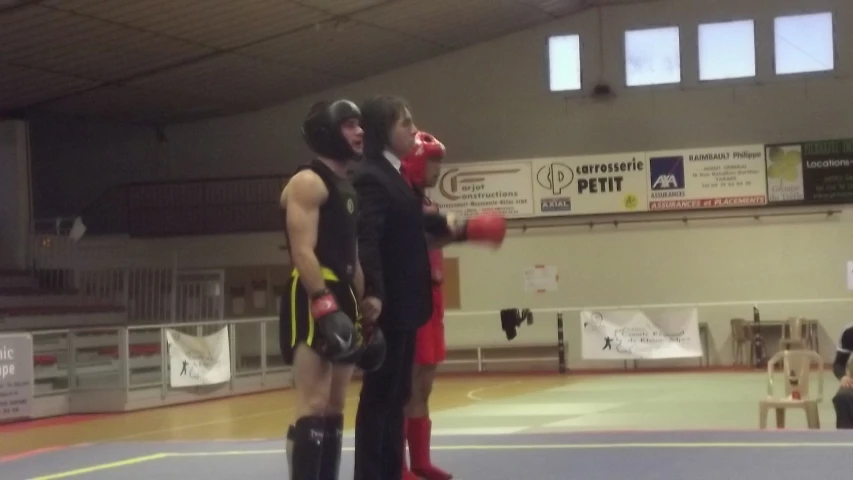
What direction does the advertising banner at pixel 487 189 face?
toward the camera

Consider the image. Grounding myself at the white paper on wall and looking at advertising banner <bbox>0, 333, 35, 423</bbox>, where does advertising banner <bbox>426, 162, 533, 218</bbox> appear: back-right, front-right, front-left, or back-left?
front-right

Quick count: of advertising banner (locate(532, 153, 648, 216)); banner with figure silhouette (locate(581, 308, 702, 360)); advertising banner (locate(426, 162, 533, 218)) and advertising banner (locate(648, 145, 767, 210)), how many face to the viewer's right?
0

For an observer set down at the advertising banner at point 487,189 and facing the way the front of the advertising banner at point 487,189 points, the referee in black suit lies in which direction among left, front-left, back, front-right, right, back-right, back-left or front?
front

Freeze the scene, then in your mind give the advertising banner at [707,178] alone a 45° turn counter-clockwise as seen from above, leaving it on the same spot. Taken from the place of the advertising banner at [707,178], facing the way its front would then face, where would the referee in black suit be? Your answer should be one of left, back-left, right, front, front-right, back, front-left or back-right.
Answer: front-right

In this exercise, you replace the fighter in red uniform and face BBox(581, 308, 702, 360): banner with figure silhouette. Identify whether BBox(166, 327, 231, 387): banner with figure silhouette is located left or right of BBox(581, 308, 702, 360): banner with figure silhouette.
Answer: left

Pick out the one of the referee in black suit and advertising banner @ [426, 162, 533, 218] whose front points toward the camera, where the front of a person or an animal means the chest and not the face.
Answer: the advertising banner

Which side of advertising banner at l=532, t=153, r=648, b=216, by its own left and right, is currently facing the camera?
front
